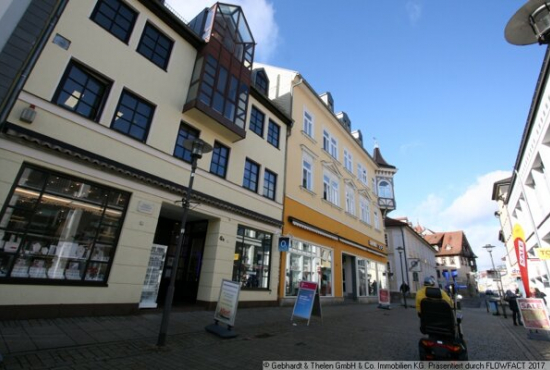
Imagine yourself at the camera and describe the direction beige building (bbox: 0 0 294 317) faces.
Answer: facing the viewer and to the right of the viewer

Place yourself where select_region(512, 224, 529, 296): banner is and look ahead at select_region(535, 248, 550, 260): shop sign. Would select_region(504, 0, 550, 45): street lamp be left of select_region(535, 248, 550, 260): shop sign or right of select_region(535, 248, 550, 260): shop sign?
right

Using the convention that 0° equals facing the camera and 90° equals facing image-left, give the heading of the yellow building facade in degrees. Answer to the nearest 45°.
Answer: approximately 315°

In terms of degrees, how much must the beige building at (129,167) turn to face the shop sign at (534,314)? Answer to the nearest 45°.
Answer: approximately 45° to its left

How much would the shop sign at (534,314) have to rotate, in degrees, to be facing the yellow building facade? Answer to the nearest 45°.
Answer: approximately 90° to its right

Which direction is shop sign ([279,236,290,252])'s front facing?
toward the camera

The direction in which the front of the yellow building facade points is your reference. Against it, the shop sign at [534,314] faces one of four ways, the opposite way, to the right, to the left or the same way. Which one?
to the right

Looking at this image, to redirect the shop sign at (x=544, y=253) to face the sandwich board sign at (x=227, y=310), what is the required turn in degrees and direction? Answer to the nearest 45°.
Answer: approximately 45° to its right

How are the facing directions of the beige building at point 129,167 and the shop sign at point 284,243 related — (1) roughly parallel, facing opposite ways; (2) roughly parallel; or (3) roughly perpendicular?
roughly perpendicular

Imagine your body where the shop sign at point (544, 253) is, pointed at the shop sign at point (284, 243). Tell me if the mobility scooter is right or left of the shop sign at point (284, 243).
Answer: left

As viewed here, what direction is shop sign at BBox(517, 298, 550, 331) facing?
toward the camera

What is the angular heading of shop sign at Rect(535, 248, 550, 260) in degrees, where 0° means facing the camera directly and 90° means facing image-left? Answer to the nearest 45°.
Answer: approximately 0°

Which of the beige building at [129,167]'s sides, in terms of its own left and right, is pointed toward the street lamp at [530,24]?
front

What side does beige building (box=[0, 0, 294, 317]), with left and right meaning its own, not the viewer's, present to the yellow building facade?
left

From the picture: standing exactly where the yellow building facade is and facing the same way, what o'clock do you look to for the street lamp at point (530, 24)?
The street lamp is roughly at 1 o'clock from the yellow building facade.

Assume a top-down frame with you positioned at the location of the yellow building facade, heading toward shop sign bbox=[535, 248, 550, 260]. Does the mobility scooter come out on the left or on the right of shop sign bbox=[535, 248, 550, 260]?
right

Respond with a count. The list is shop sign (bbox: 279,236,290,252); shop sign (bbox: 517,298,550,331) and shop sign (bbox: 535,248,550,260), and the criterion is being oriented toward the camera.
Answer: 3

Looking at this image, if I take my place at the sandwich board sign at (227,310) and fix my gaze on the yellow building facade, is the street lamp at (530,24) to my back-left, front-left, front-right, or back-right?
back-right
